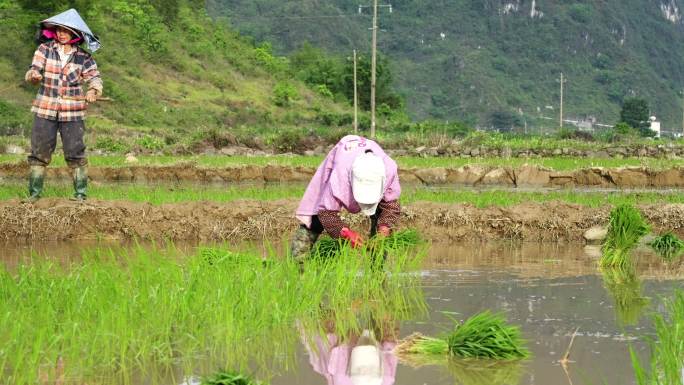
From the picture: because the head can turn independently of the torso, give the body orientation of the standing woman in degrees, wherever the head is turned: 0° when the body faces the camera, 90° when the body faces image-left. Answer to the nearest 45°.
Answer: approximately 0°

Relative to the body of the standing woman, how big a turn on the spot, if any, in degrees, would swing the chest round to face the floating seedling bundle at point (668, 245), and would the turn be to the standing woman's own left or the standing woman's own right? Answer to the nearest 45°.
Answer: approximately 45° to the standing woman's own left

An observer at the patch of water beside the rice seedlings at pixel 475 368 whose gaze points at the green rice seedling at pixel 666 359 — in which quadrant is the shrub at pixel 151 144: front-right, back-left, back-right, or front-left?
back-left

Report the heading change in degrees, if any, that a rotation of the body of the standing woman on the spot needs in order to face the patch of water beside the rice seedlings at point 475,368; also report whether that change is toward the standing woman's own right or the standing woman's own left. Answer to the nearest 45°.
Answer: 0° — they already face it

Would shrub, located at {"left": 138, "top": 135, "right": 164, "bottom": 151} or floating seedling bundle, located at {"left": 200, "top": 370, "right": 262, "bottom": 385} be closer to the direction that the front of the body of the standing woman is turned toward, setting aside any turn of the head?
the floating seedling bundle

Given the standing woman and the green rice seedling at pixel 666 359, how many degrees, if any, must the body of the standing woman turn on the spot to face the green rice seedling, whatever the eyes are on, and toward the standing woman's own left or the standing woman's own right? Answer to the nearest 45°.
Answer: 0° — they already face it

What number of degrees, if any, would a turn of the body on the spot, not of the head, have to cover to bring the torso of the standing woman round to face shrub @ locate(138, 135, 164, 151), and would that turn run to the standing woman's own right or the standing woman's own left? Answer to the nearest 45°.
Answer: approximately 180°

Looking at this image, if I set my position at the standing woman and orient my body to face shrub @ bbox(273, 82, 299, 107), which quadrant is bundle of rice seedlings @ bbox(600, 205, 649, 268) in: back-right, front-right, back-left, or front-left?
back-right

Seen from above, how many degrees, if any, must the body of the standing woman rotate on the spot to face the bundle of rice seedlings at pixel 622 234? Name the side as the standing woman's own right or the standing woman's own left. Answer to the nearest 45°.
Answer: approximately 45° to the standing woman's own left

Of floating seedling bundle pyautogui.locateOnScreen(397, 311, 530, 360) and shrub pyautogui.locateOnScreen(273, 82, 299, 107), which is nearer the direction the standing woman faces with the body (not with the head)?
the floating seedling bundle
